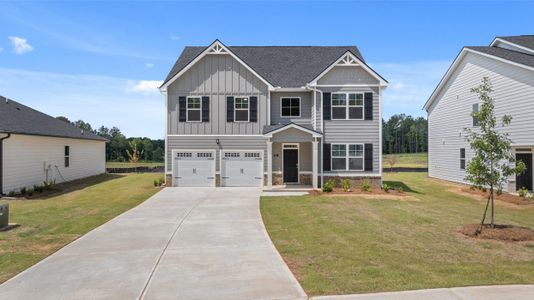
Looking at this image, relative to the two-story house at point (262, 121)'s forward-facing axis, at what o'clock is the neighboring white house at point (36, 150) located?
The neighboring white house is roughly at 3 o'clock from the two-story house.

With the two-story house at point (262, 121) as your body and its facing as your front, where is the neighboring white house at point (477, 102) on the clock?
The neighboring white house is roughly at 9 o'clock from the two-story house.

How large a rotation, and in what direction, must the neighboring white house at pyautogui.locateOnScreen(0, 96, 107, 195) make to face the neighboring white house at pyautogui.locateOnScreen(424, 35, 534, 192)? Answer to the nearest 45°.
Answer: approximately 90° to its left

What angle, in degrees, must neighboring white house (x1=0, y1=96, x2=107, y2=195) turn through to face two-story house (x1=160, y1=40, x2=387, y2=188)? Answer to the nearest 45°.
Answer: approximately 90° to its left

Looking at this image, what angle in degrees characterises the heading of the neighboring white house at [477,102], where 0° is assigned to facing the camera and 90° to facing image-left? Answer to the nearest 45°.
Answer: approximately 315°

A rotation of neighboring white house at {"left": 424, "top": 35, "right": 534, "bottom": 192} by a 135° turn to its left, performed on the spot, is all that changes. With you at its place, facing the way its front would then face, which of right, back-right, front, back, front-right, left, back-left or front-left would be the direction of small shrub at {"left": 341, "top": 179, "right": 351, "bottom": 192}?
back-left

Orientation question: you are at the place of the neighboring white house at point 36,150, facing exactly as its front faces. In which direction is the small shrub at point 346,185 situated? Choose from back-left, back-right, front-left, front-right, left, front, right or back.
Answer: left

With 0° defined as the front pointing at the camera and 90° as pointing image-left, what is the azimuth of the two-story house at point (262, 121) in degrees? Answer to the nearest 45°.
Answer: approximately 0°

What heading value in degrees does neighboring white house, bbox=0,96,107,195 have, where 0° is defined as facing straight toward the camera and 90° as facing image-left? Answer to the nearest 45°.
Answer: approximately 45°

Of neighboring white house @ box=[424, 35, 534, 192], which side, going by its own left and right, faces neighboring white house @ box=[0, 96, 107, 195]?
right

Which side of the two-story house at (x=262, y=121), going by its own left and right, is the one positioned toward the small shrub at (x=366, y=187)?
left
